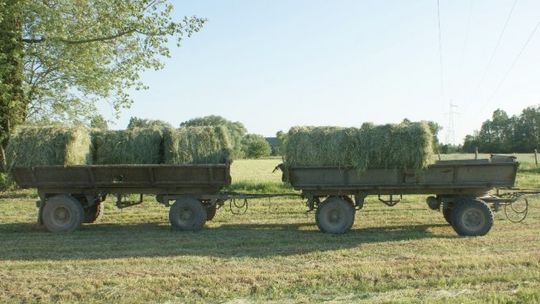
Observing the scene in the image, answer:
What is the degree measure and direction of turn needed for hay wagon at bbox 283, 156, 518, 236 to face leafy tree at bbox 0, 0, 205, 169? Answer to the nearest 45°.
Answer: approximately 135° to its left

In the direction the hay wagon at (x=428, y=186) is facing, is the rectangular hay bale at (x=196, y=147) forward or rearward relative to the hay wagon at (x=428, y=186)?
rearward

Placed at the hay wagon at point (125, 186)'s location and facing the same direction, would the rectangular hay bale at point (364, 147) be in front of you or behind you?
in front

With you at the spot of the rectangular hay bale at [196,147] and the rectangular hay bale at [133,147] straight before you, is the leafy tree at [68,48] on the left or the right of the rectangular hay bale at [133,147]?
right

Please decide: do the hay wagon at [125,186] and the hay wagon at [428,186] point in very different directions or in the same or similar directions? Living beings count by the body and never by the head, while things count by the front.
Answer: same or similar directions

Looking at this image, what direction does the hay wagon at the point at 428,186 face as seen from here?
to the viewer's right

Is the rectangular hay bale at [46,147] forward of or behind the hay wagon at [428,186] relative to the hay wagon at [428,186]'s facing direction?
behind

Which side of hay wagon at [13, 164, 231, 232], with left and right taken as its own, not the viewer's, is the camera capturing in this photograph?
right

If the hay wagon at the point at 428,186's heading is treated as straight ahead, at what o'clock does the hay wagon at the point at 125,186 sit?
the hay wagon at the point at 125,186 is roughly at 6 o'clock from the hay wagon at the point at 428,186.

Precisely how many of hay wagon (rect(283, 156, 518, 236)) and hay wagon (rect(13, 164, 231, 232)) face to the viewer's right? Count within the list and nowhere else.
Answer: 2

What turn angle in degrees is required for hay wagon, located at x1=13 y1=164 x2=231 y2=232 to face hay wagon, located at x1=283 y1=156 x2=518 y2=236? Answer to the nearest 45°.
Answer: approximately 45° to its right

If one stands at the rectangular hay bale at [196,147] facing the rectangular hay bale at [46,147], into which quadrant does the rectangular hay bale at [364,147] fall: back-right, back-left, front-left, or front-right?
back-left

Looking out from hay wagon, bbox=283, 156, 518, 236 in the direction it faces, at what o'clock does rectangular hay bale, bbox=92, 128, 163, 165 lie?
The rectangular hay bale is roughly at 6 o'clock from the hay wagon.
